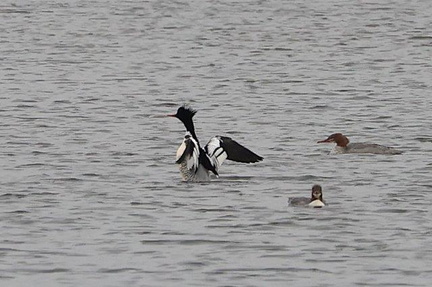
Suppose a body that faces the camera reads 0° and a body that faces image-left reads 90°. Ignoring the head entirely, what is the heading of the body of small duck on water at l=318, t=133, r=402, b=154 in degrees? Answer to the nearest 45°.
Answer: approximately 90°

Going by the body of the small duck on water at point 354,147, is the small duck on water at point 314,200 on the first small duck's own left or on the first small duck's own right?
on the first small duck's own left
